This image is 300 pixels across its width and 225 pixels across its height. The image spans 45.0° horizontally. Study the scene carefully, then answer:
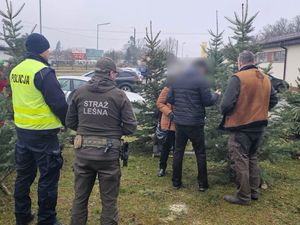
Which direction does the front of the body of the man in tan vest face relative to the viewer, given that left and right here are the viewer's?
facing away from the viewer and to the left of the viewer

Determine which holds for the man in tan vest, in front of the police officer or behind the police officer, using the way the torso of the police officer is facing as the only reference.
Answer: in front

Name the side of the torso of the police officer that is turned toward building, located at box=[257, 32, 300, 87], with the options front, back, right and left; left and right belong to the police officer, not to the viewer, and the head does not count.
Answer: front

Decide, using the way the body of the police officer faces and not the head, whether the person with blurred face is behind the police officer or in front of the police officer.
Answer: in front

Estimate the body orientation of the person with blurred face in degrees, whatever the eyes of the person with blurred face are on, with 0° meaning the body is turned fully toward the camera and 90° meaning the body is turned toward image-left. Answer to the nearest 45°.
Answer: approximately 225°

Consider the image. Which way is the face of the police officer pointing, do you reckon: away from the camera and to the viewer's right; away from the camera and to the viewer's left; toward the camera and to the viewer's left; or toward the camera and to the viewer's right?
away from the camera and to the viewer's right

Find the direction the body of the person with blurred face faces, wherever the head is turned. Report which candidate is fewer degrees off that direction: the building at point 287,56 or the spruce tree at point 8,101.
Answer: the building

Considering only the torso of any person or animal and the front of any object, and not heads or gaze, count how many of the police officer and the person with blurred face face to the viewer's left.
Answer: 0

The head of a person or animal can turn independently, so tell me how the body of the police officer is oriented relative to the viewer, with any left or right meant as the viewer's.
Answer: facing away from the viewer and to the right of the viewer

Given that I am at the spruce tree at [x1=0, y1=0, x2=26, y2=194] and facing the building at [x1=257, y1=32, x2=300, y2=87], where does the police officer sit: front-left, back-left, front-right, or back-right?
back-right

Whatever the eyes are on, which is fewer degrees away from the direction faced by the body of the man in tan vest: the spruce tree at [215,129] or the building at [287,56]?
the spruce tree
